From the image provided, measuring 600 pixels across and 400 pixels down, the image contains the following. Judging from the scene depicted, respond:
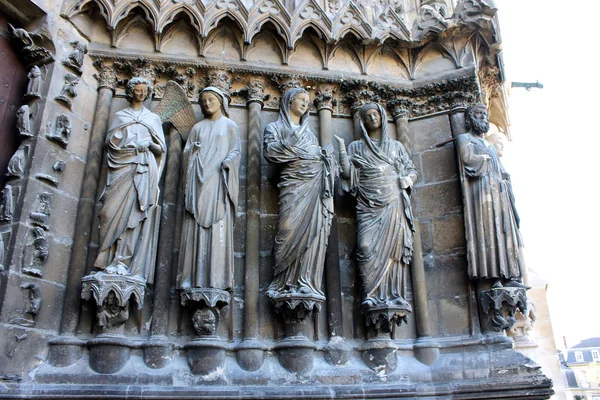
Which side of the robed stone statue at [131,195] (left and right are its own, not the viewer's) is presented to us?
front

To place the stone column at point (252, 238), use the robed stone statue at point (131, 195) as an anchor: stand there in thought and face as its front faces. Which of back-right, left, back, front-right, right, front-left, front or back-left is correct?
left

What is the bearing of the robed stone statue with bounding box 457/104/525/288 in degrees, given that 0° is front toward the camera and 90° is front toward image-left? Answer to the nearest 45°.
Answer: approximately 315°

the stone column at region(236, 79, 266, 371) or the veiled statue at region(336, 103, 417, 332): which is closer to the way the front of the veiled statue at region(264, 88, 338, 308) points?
the veiled statue

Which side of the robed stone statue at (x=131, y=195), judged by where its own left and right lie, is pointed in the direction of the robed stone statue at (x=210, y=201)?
left

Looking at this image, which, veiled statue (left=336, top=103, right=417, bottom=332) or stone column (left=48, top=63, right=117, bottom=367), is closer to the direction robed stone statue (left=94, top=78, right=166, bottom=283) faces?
the veiled statue

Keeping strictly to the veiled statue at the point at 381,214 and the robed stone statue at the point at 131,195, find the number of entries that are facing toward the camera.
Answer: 2

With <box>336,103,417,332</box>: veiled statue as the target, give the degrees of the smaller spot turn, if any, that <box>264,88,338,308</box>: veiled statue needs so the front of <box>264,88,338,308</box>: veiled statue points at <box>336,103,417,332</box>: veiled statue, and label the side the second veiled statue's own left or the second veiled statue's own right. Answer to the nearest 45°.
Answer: approximately 45° to the second veiled statue's own left
